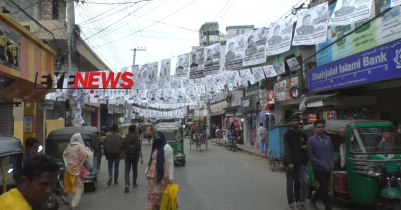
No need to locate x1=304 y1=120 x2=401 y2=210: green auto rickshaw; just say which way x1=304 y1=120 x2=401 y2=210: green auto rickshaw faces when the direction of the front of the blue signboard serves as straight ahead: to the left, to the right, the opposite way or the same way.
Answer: to the left

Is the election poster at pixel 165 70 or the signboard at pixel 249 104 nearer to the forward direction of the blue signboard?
the election poster

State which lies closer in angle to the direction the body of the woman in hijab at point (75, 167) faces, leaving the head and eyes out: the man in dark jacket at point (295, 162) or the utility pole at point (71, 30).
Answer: the utility pole

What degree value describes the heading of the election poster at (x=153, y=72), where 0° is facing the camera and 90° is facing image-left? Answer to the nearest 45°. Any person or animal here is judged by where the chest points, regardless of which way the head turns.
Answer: approximately 0°
